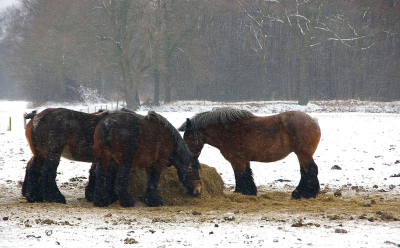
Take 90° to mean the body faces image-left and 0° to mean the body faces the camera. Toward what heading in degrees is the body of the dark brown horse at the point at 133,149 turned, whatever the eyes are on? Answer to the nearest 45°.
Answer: approximately 225°

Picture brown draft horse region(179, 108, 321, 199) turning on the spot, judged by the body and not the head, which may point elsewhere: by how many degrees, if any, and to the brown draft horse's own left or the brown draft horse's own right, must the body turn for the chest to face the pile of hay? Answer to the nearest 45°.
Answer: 0° — it already faces it

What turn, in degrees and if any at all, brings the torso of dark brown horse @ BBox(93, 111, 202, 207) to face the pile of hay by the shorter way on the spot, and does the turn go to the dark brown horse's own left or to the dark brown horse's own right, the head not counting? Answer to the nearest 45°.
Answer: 0° — it already faces it

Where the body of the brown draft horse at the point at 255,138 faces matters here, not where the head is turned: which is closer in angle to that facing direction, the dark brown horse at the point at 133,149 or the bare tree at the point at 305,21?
the dark brown horse

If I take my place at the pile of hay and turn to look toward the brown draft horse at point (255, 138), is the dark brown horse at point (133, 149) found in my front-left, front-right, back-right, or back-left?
back-right

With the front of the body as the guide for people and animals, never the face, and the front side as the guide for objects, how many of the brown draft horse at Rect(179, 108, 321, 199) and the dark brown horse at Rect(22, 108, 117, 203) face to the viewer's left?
1

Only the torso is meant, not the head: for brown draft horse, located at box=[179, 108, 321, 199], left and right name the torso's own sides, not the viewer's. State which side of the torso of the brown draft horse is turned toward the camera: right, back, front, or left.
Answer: left

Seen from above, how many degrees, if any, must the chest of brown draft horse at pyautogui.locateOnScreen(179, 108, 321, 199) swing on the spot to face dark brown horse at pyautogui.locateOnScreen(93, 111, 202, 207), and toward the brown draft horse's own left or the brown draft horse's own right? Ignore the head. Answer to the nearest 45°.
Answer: approximately 45° to the brown draft horse's own left

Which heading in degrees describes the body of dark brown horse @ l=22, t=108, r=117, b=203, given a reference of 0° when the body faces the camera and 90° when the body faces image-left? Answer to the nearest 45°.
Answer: approximately 270°

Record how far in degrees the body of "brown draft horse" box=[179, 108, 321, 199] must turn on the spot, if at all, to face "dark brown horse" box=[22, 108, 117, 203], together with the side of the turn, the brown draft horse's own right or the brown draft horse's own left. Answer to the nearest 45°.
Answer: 0° — it already faces it

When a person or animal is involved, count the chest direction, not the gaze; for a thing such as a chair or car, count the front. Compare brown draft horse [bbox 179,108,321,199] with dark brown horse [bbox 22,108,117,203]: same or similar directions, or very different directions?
very different directions

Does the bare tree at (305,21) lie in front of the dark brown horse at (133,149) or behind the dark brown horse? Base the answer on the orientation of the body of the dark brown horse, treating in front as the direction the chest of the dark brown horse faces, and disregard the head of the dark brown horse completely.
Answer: in front

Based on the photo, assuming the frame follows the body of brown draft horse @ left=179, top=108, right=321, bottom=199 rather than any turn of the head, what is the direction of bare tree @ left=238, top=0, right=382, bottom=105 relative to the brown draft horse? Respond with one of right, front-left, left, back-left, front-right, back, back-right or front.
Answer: right

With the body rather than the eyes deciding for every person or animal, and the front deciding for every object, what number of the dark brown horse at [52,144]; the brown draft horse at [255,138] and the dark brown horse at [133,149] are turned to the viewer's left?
1
